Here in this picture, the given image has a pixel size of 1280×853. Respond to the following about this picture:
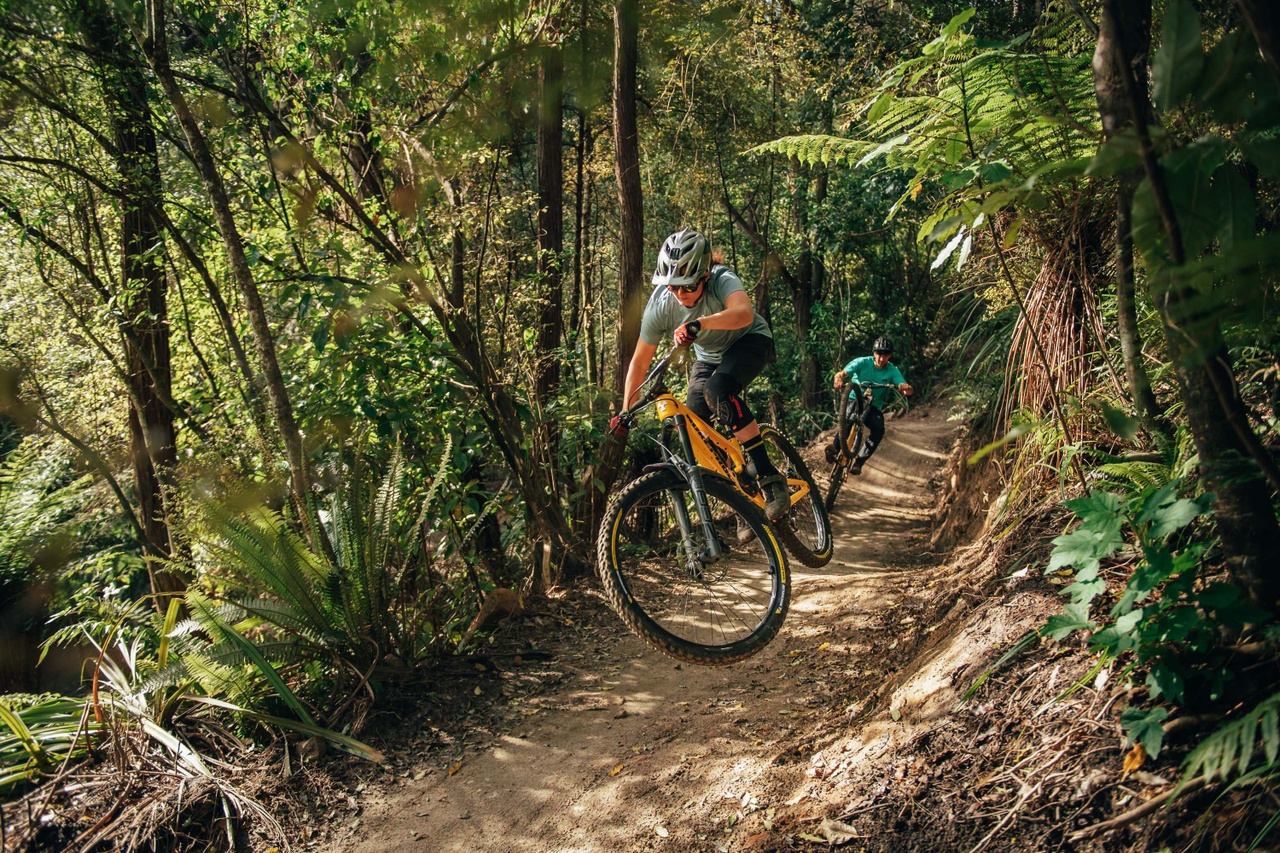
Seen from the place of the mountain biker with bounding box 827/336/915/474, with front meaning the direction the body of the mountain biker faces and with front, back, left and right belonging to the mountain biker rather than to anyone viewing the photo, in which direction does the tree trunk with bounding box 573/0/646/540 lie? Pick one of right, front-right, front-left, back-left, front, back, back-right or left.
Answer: front-right

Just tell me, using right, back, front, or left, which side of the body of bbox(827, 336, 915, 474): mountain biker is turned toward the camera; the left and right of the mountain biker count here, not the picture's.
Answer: front

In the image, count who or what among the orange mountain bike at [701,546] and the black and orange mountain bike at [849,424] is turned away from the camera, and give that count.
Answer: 0

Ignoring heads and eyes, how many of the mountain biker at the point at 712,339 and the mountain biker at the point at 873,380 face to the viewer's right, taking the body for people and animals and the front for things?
0

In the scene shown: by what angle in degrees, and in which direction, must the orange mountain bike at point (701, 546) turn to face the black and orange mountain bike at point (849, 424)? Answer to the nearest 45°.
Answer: approximately 135° to its right

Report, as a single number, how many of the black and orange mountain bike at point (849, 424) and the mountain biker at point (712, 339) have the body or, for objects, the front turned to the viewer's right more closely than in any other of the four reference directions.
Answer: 0

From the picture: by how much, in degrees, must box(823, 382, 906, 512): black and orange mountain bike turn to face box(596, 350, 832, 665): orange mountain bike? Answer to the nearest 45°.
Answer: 0° — it already faces it

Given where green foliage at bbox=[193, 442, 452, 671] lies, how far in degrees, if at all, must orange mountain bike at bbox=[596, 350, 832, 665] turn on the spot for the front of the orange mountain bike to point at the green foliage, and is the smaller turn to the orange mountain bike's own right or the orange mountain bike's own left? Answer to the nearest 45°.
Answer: approximately 45° to the orange mountain bike's own right

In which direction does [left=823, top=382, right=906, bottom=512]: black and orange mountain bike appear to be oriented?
toward the camera

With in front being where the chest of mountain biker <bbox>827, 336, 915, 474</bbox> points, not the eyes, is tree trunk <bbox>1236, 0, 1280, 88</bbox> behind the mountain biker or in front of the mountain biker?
in front

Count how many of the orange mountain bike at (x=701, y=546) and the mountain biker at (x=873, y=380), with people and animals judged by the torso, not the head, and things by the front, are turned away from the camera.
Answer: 0

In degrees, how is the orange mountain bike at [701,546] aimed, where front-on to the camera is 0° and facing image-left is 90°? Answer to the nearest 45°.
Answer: approximately 45°
